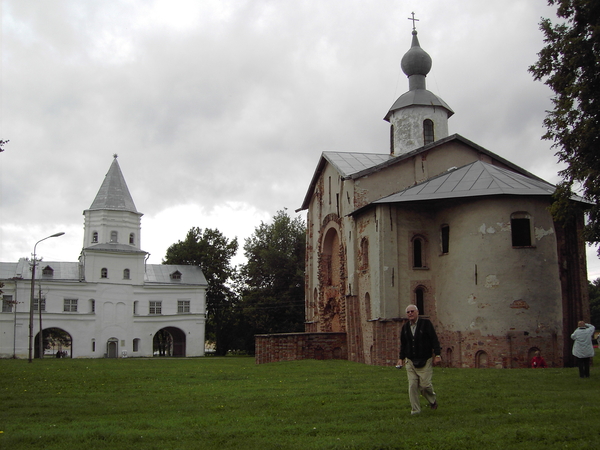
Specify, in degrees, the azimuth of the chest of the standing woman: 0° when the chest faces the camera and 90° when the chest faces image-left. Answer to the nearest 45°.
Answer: approximately 180°

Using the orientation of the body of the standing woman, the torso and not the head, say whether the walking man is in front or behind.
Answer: behind
